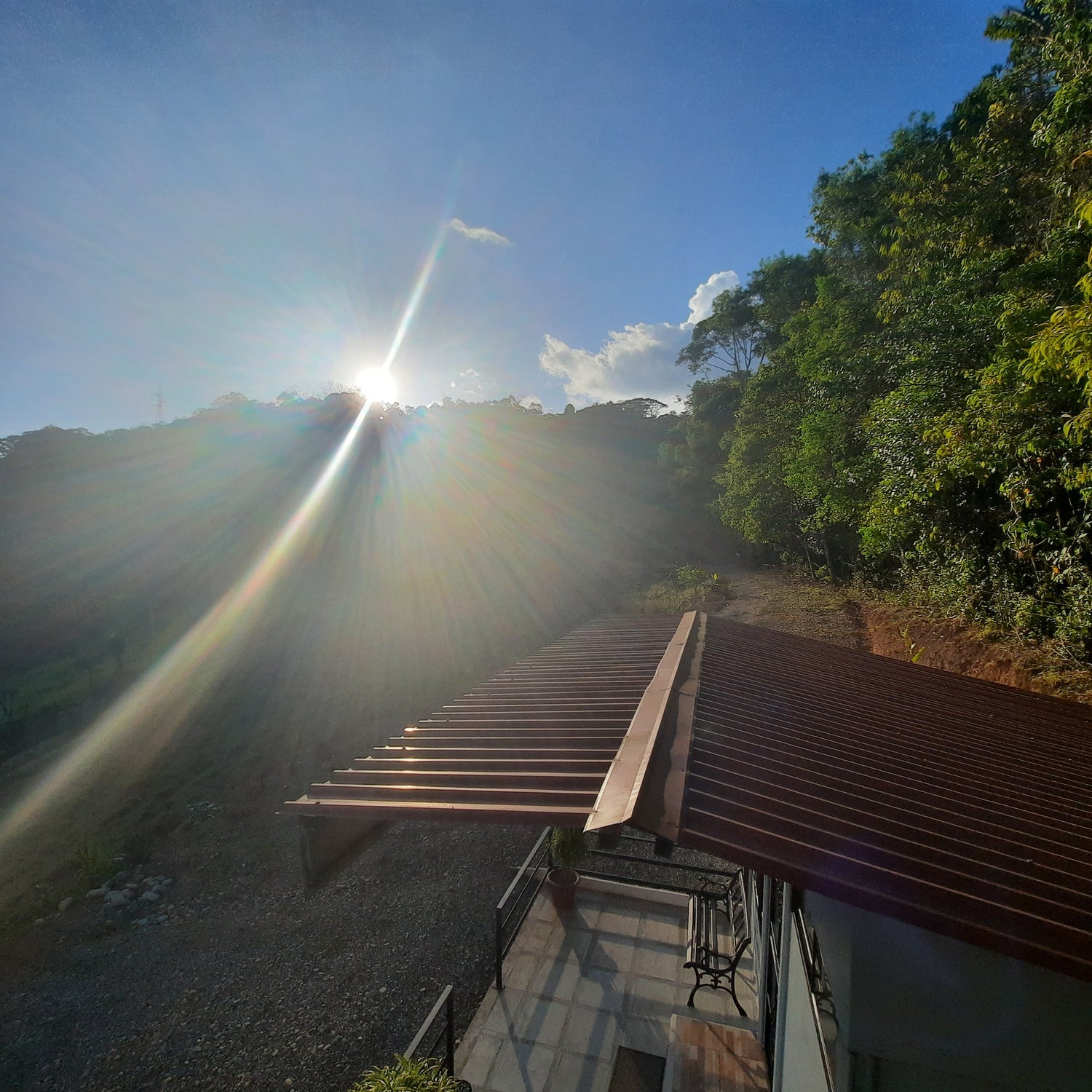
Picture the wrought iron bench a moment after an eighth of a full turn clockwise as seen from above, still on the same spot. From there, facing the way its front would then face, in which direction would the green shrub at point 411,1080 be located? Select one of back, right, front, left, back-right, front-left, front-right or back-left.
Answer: left

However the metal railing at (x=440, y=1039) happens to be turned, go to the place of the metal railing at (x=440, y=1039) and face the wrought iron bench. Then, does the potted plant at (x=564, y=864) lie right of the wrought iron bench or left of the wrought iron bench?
left

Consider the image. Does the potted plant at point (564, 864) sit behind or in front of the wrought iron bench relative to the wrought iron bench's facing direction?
in front

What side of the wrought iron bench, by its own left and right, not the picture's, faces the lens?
left

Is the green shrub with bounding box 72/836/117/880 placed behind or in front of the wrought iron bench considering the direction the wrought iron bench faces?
in front

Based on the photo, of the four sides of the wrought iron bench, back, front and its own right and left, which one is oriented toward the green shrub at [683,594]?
right

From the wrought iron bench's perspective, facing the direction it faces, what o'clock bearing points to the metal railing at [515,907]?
The metal railing is roughly at 12 o'clock from the wrought iron bench.

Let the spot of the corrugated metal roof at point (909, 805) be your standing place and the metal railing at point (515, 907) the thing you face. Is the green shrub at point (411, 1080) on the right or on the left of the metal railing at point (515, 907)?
left
